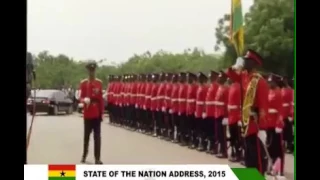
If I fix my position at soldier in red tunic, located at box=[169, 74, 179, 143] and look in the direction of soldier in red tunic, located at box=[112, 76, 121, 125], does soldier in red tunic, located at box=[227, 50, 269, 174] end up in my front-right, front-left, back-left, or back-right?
back-left

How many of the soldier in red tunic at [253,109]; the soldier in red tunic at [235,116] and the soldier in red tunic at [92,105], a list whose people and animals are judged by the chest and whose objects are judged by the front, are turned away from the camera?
0

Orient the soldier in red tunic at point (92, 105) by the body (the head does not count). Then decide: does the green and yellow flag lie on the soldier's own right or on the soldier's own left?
on the soldier's own left

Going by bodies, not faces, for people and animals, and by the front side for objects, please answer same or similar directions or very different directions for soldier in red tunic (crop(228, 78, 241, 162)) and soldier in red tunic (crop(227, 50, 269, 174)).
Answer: same or similar directions

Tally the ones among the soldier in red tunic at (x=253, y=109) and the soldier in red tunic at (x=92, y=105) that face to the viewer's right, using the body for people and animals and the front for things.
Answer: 0

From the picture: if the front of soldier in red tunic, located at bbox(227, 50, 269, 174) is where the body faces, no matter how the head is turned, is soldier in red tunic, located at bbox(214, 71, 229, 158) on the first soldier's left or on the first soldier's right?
on the first soldier's right

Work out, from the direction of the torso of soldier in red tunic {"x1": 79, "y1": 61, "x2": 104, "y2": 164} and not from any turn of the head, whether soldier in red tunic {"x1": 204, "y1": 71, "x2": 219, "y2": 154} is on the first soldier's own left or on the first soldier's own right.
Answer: on the first soldier's own left

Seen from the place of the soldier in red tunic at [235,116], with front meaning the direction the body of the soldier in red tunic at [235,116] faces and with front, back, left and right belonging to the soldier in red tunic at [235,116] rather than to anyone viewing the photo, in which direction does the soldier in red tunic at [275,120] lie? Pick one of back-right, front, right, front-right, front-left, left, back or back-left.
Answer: back-left

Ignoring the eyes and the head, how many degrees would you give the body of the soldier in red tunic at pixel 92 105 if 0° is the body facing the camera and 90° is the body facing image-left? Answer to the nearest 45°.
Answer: approximately 0°

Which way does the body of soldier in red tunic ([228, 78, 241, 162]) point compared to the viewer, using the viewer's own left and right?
facing the viewer and to the left of the viewer

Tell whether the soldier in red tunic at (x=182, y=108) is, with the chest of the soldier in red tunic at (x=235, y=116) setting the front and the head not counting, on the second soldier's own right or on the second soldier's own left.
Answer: on the second soldier's own right
